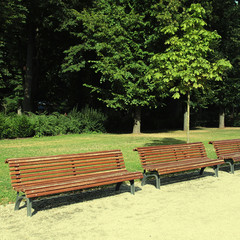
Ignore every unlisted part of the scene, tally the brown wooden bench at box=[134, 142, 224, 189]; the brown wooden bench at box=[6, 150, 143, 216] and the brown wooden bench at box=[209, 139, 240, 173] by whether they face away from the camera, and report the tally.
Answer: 0

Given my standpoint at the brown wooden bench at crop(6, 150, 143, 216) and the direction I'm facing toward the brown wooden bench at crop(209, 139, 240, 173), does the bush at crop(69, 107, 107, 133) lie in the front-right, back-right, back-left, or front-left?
front-left

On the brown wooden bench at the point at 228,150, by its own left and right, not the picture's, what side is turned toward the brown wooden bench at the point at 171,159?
right

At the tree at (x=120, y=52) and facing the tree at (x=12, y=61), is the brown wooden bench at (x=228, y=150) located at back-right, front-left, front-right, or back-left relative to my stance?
back-left

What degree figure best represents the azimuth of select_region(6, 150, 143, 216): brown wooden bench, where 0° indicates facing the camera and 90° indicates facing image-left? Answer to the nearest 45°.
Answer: approximately 315°

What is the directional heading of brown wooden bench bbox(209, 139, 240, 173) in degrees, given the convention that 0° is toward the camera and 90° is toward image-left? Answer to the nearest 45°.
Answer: approximately 315°

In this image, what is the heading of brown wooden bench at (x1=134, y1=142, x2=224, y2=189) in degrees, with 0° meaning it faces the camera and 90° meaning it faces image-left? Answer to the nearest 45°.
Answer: approximately 315°

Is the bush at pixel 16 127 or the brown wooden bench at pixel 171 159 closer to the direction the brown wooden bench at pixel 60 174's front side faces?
the brown wooden bench

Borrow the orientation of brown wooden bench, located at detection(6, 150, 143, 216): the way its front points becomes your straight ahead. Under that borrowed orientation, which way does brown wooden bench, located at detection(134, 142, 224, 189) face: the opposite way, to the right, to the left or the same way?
the same way

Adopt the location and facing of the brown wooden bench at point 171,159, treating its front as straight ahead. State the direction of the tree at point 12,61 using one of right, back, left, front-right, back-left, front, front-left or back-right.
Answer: back

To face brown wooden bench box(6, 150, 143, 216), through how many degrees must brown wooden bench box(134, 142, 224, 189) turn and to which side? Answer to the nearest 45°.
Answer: approximately 90° to its right

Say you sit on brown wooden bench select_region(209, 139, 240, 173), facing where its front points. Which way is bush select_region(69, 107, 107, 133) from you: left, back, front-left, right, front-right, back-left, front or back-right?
back

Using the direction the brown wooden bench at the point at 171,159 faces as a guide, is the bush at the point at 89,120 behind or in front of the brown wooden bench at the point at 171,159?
behind
